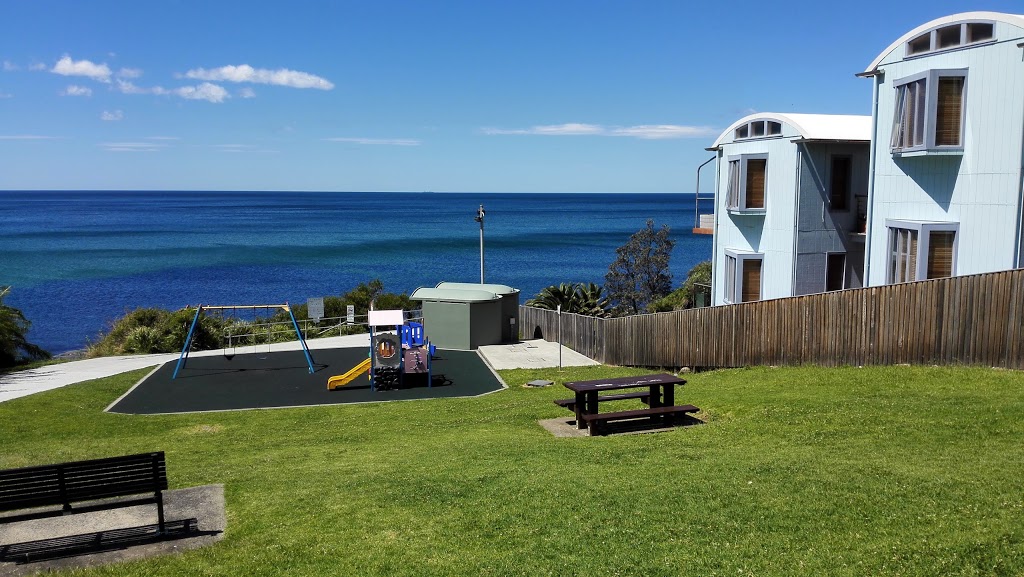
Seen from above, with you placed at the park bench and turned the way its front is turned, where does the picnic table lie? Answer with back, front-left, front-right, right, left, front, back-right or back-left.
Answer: right

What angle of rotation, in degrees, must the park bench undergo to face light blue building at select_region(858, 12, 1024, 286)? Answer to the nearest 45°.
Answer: approximately 90° to its right

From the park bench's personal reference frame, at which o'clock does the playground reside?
The playground is roughly at 1 o'clock from the park bench.

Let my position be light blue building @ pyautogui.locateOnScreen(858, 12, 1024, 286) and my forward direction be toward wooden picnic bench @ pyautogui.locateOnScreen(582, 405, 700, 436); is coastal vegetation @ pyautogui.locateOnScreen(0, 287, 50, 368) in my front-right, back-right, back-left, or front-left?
front-right

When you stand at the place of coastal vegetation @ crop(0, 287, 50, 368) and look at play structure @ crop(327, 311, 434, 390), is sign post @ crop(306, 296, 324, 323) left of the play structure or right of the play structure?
left

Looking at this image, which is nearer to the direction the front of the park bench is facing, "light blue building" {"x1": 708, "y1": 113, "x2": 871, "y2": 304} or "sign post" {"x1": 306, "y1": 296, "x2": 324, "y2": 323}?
the sign post

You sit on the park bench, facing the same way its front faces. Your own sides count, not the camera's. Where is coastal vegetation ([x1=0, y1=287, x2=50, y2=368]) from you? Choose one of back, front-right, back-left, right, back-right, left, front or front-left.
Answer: front

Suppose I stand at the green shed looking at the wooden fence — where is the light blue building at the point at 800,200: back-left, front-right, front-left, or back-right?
front-left

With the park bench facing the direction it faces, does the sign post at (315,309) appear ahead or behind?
ahead

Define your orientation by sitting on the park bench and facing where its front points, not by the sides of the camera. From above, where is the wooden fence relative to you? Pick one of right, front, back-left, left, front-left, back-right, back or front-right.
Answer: right

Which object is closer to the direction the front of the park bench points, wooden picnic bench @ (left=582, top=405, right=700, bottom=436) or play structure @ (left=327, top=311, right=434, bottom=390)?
the play structure

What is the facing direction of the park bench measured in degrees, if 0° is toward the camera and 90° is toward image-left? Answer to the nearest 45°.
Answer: approximately 180°

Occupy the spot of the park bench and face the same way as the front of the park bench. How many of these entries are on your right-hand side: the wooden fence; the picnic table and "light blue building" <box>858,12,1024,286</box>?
3

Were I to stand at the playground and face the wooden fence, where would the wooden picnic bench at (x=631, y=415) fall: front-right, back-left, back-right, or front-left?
front-right

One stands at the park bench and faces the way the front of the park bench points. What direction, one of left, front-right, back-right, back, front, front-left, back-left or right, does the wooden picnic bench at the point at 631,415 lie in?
right

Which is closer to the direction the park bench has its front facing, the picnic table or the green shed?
the green shed
